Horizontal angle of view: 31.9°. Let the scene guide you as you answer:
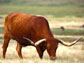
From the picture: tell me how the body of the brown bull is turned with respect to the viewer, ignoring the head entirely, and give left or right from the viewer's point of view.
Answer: facing the viewer and to the right of the viewer
